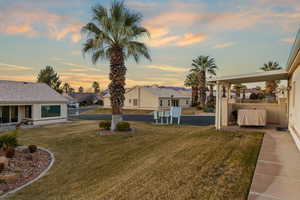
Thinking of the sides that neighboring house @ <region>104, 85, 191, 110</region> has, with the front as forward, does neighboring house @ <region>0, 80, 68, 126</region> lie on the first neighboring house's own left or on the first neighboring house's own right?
on the first neighboring house's own right

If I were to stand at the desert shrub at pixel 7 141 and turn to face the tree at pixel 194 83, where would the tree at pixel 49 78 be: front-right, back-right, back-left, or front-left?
front-left

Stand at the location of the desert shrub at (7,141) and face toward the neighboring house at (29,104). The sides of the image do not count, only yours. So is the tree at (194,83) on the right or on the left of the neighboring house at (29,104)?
right

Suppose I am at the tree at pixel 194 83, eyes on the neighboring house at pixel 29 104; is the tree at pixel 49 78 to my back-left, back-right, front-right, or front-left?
front-right

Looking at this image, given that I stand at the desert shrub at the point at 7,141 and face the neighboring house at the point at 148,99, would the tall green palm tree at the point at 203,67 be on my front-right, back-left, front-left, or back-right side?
front-right

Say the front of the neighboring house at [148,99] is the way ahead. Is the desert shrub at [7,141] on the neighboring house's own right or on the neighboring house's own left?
on the neighboring house's own right

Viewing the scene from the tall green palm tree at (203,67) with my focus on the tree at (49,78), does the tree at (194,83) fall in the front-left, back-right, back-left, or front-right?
front-right

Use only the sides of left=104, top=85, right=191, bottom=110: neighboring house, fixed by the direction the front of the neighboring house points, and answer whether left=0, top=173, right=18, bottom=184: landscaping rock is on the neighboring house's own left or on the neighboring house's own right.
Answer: on the neighboring house's own right
